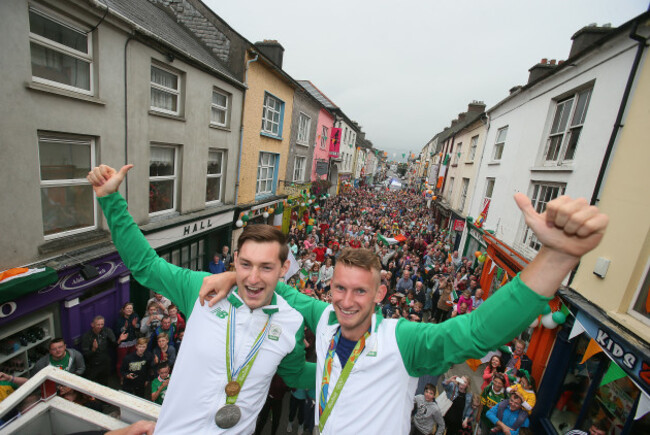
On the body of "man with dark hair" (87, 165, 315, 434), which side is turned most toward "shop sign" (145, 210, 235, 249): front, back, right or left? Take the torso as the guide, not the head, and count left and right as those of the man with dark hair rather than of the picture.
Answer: back

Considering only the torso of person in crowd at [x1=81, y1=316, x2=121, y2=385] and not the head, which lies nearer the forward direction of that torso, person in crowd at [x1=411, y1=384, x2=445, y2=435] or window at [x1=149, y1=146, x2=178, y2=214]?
the person in crowd

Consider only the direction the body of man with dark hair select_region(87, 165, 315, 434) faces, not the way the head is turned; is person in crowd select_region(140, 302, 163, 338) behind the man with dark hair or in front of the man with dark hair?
behind

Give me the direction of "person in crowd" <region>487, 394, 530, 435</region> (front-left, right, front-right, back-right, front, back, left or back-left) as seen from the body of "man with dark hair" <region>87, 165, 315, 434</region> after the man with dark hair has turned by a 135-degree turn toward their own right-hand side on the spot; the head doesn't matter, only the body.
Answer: back-right

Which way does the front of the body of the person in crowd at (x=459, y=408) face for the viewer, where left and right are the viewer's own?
facing the viewer and to the left of the viewer

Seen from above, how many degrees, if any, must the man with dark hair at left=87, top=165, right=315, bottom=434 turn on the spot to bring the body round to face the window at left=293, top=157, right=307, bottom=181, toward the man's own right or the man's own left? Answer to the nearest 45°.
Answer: approximately 180°

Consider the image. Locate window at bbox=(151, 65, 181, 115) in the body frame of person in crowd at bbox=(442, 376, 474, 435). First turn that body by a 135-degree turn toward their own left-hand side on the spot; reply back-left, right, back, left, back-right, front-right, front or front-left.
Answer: back

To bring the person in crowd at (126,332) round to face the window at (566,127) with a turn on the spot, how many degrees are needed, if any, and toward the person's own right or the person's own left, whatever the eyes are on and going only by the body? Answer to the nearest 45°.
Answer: approximately 45° to the person's own left

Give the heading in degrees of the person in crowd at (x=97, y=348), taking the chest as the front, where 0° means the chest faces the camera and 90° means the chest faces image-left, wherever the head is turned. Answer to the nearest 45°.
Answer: approximately 315°

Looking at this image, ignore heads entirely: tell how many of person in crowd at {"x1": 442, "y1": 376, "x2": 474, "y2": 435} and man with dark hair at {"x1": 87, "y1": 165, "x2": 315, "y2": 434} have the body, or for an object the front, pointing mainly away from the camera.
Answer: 0

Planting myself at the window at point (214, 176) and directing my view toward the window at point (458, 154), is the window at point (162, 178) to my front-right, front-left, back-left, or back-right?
back-right
